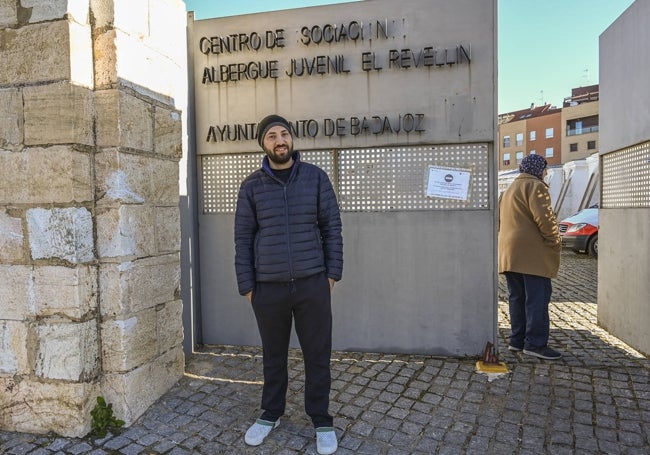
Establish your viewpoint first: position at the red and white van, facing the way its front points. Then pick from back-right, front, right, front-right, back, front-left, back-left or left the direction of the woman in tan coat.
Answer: front-left

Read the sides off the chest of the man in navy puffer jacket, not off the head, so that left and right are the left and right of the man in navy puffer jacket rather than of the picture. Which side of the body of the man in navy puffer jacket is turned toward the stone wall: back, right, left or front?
right

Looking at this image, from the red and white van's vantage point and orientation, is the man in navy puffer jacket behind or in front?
in front

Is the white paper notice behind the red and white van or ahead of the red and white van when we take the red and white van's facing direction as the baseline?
ahead

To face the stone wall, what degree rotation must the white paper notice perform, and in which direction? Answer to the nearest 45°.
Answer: approximately 45° to its right

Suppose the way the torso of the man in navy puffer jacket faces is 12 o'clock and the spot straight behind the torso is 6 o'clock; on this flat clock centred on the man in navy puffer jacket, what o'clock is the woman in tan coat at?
The woman in tan coat is roughly at 8 o'clock from the man in navy puffer jacket.

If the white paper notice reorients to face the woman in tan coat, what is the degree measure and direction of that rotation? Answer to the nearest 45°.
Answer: approximately 90° to its left

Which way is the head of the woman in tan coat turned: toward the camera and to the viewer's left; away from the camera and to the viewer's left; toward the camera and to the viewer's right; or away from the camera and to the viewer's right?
away from the camera and to the viewer's right
